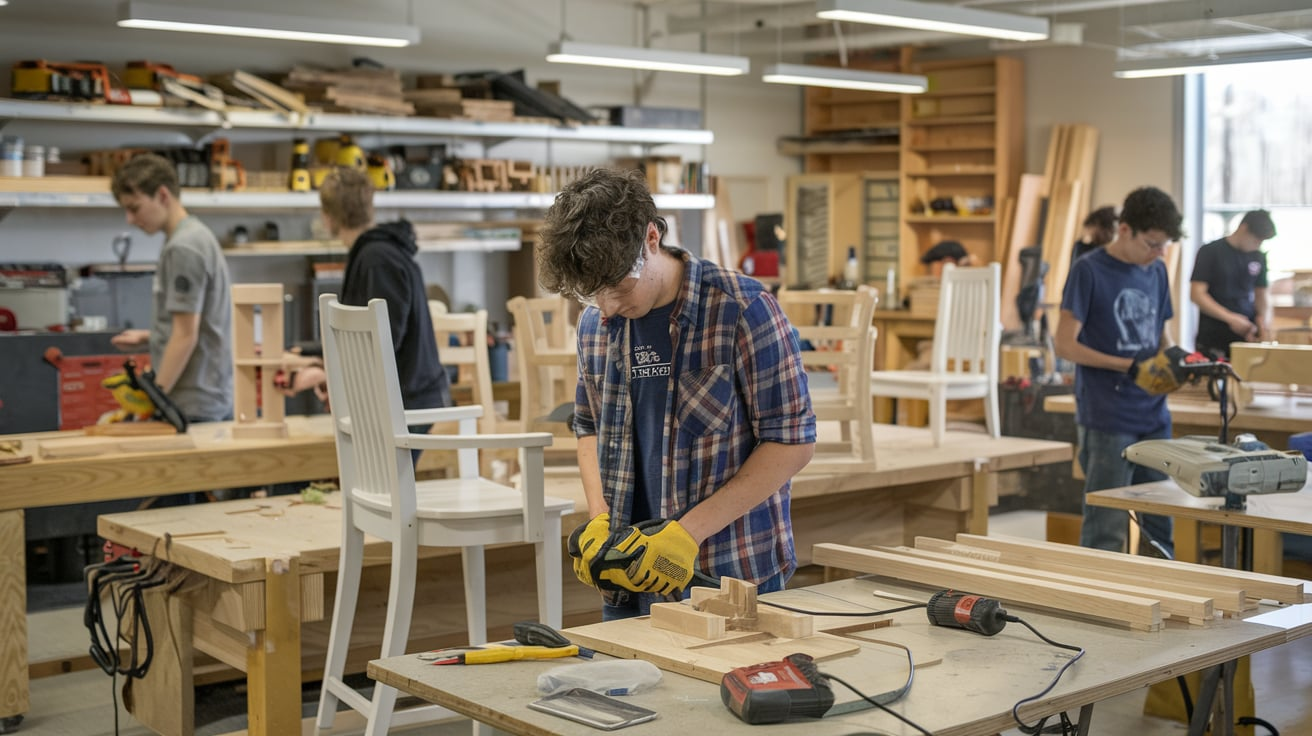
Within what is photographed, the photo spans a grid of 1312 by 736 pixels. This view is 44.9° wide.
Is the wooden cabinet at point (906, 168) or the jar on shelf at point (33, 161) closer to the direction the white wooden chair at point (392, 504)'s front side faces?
the wooden cabinet

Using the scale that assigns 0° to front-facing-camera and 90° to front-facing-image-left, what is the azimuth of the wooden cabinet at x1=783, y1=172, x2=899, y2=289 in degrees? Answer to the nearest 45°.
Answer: approximately 0°

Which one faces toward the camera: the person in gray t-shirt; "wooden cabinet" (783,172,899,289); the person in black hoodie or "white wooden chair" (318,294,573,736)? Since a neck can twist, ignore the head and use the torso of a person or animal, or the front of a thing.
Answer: the wooden cabinet

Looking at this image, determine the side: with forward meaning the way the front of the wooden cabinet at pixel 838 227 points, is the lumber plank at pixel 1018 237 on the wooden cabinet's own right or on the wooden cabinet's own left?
on the wooden cabinet's own left

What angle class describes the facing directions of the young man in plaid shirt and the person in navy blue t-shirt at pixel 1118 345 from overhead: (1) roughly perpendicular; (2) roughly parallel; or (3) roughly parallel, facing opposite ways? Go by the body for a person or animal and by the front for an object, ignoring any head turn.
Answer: roughly perpendicular
